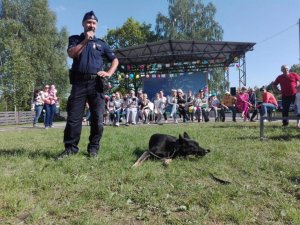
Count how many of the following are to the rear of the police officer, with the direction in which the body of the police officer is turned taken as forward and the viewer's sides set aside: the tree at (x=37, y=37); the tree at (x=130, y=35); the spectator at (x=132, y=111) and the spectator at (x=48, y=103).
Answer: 4

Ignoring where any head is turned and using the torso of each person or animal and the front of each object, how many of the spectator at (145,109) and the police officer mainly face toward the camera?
2

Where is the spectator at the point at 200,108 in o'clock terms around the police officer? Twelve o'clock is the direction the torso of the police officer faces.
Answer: The spectator is roughly at 7 o'clock from the police officer.

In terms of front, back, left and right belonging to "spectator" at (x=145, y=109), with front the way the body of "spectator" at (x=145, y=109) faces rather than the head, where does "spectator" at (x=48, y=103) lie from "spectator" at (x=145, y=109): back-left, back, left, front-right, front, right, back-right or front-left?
front-right

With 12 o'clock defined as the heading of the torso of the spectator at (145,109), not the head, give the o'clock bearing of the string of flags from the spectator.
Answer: The string of flags is roughly at 6 o'clock from the spectator.

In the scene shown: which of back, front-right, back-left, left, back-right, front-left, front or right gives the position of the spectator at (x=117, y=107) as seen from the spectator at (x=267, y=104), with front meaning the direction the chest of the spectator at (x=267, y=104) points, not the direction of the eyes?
front-right

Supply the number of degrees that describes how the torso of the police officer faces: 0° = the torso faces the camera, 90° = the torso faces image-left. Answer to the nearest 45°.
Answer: approximately 0°

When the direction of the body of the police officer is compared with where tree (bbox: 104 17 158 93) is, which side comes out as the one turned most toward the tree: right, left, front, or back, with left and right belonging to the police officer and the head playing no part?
back

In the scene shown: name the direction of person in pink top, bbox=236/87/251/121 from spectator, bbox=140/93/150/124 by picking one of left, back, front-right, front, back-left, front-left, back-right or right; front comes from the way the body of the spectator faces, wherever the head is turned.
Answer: left

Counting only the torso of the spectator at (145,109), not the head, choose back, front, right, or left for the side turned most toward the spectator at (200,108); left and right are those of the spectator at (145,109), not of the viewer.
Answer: left
